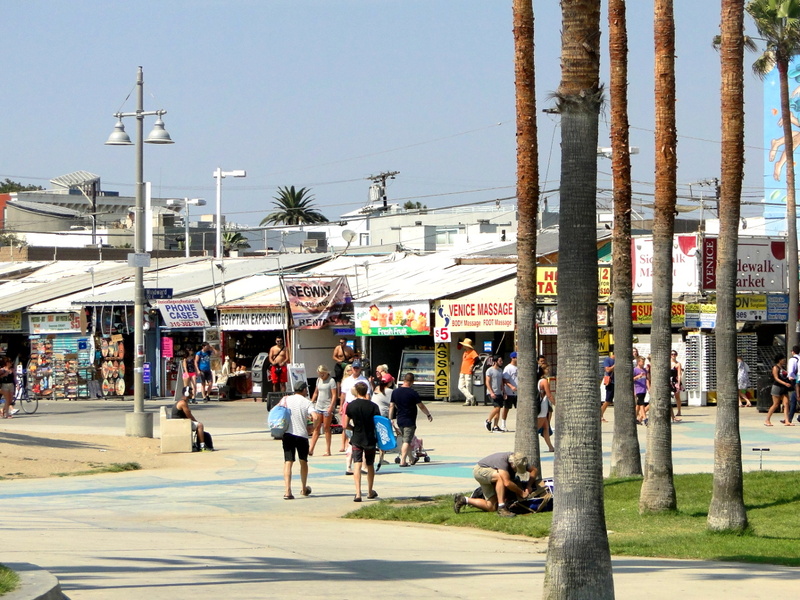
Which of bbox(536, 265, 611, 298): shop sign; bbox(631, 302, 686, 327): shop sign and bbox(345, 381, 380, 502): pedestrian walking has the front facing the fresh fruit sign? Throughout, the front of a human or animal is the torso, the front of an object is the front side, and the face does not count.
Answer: the pedestrian walking

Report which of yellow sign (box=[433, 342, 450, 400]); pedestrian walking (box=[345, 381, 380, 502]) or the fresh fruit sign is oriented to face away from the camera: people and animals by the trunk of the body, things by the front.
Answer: the pedestrian walking

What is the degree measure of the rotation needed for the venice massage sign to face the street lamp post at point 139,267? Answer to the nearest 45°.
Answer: approximately 45° to its right

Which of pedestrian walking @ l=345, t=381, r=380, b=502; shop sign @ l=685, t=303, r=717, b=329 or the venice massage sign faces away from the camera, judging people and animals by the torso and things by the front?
the pedestrian walking

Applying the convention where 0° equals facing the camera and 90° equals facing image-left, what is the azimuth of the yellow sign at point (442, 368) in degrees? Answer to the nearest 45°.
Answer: approximately 0°

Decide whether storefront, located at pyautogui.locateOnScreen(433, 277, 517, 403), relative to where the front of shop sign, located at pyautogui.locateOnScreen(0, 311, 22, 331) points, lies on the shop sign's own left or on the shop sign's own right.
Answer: on the shop sign's own left

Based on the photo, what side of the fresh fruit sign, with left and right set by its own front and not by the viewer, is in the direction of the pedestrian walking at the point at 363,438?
front

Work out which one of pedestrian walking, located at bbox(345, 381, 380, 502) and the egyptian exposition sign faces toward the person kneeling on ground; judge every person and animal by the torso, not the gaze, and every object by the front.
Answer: the egyptian exposition sign

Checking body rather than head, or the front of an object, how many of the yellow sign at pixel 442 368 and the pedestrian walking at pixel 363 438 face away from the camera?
1
